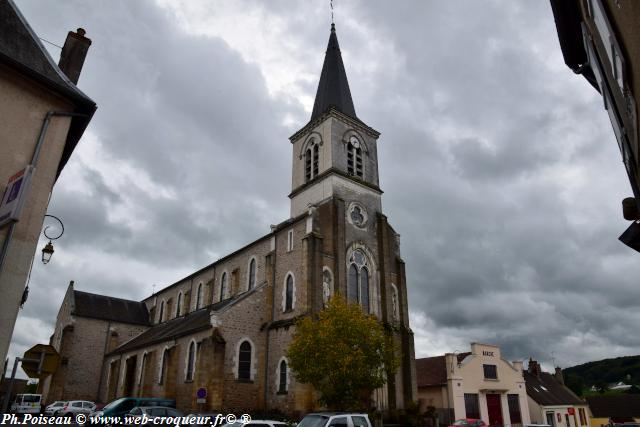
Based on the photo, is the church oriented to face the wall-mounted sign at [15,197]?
no

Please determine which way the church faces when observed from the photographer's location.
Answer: facing the viewer and to the right of the viewer

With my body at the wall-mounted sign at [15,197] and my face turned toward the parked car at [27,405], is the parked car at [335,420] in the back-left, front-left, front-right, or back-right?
front-right

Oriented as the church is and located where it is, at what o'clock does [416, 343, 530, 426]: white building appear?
The white building is roughly at 10 o'clock from the church.

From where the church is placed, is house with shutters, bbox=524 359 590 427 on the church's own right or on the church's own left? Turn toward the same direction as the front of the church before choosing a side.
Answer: on the church's own left

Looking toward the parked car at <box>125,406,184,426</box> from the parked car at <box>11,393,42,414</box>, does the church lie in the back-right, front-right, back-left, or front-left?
front-left

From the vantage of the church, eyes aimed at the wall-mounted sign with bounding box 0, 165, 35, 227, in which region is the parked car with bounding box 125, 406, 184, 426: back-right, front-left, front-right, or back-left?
front-right

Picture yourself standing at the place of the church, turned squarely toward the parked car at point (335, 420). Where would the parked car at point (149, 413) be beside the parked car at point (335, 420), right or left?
right

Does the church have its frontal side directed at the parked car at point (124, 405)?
no

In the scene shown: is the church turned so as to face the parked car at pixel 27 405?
no

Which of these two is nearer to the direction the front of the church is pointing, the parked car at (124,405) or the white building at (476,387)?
the white building
